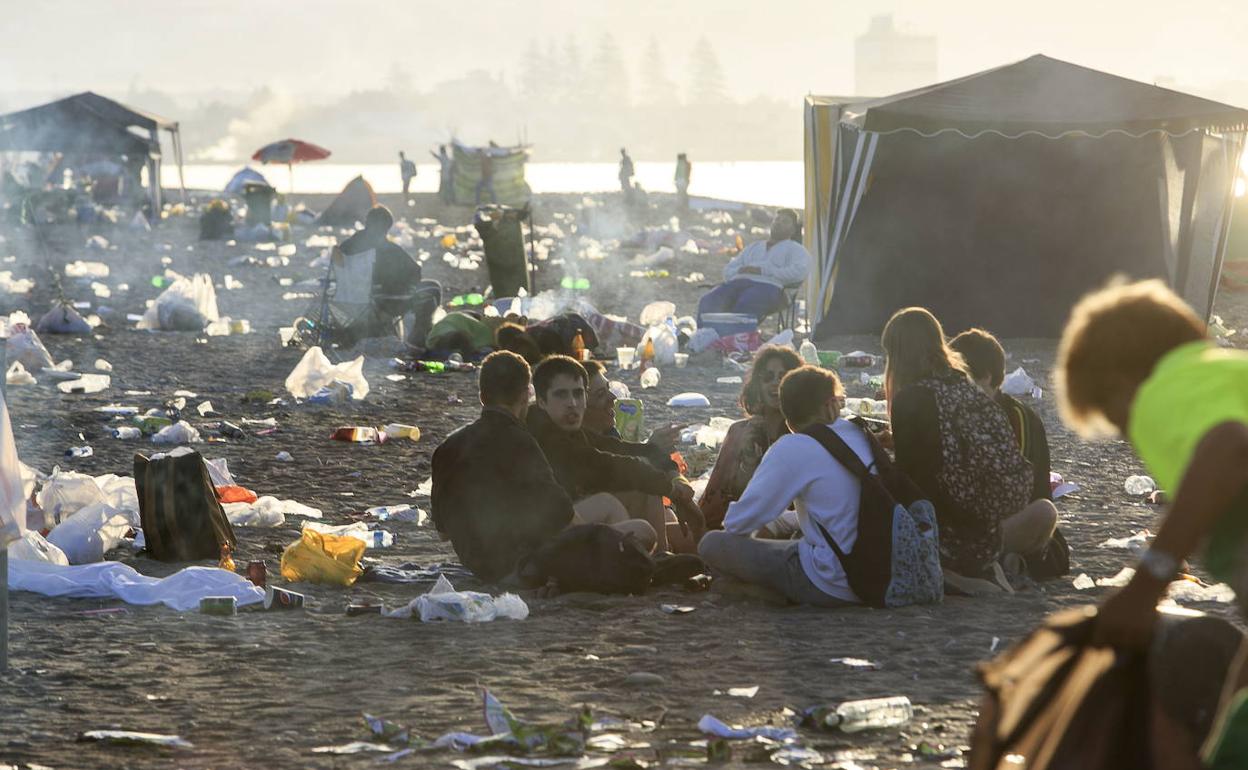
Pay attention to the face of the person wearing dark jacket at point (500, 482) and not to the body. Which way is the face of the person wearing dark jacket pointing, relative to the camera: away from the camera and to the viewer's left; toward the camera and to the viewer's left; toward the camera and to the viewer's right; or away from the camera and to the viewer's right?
away from the camera and to the viewer's right

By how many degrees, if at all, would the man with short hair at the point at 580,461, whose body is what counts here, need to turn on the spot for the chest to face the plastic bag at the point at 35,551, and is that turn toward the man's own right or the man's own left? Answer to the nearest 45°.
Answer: approximately 135° to the man's own right

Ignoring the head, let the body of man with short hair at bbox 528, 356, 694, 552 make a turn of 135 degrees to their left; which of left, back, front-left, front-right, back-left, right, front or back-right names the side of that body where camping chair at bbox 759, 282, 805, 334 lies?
front

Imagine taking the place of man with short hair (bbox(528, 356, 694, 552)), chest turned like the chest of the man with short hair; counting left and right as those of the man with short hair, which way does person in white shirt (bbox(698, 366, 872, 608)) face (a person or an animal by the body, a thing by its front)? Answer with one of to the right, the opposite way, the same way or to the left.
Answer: the opposite way

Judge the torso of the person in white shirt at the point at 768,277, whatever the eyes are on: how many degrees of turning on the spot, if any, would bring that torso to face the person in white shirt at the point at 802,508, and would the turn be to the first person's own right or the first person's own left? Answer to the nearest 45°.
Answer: approximately 45° to the first person's own left

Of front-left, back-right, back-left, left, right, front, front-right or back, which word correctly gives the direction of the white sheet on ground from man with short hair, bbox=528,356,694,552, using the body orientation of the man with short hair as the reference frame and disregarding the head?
back-right

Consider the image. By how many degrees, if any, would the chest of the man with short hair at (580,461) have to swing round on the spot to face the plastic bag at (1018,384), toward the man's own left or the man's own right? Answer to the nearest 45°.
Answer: approximately 90° to the man's own left

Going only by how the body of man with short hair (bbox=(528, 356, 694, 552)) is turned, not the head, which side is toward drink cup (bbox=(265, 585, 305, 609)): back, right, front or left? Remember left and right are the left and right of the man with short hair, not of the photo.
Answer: right

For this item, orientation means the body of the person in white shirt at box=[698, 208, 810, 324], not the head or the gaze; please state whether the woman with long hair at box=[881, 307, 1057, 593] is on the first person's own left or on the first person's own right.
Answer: on the first person's own left

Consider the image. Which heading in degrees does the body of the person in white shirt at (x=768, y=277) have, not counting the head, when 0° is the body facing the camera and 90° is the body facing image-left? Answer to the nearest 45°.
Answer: approximately 45°
